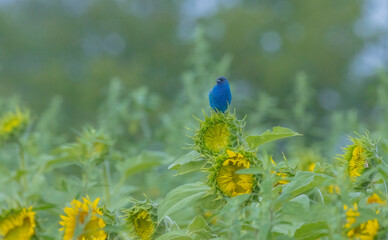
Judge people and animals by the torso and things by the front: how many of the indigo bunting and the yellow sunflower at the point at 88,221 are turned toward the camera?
2

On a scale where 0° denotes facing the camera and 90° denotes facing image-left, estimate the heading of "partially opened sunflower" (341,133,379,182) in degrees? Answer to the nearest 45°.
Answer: approximately 45°

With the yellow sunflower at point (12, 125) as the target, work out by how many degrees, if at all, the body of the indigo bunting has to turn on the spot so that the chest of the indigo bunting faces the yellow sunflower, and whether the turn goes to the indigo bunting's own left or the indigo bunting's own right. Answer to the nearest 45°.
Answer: approximately 135° to the indigo bunting's own right

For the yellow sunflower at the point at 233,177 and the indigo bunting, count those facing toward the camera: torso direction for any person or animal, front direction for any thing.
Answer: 2

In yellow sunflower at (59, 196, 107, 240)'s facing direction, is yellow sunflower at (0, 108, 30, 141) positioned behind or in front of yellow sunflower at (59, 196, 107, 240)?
behind

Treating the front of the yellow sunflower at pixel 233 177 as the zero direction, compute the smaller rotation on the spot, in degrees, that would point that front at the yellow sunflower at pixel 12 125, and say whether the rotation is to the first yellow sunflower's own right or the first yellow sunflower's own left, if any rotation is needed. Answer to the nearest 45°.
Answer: approximately 135° to the first yellow sunflower's own right

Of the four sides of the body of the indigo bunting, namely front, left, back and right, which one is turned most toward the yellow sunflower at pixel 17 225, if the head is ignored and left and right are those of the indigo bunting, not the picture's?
right
